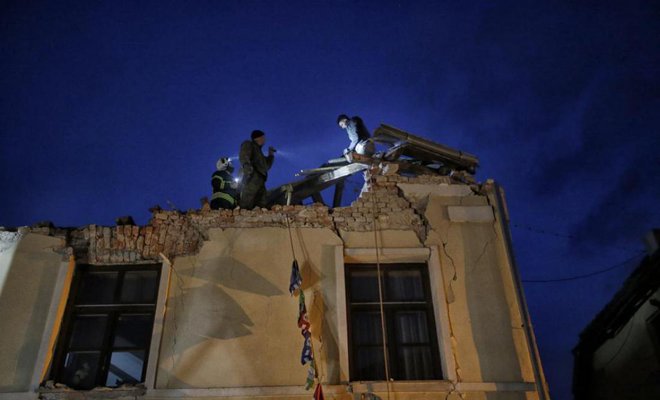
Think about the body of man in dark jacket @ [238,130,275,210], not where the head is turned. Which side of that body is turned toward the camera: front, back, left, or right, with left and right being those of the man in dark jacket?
right

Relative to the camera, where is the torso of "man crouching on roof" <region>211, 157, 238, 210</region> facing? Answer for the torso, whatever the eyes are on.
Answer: to the viewer's right

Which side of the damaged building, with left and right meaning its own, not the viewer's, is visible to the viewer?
front
